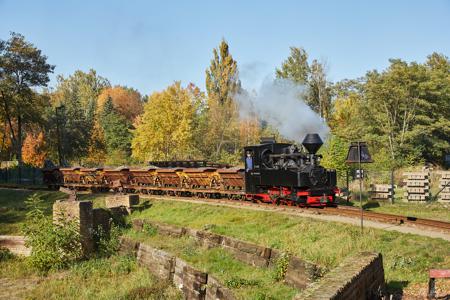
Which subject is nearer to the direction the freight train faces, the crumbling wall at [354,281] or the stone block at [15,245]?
the crumbling wall

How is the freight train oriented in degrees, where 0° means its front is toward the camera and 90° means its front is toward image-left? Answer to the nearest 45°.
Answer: approximately 315°

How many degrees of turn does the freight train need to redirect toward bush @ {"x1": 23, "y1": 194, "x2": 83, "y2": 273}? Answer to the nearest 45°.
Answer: approximately 135° to its right

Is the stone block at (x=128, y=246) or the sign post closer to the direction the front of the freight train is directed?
the sign post

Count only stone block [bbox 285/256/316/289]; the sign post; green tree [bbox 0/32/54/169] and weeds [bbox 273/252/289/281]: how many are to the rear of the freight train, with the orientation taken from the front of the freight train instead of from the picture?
1

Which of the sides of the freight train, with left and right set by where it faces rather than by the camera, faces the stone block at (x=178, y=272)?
right

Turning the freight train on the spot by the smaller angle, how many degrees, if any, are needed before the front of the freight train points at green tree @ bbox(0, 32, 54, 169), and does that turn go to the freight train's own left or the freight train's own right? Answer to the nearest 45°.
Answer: approximately 180°

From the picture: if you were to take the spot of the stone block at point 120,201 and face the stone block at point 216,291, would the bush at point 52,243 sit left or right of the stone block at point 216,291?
right

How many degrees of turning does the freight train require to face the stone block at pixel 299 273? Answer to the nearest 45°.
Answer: approximately 45° to its right

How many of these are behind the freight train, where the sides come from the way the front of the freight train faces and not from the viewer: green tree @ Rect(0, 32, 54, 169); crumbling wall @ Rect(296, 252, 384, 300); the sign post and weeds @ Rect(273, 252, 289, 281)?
1

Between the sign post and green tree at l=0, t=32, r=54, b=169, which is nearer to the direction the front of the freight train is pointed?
the sign post

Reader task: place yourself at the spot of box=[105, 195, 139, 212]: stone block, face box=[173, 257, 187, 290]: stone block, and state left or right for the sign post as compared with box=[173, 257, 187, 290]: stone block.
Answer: left
